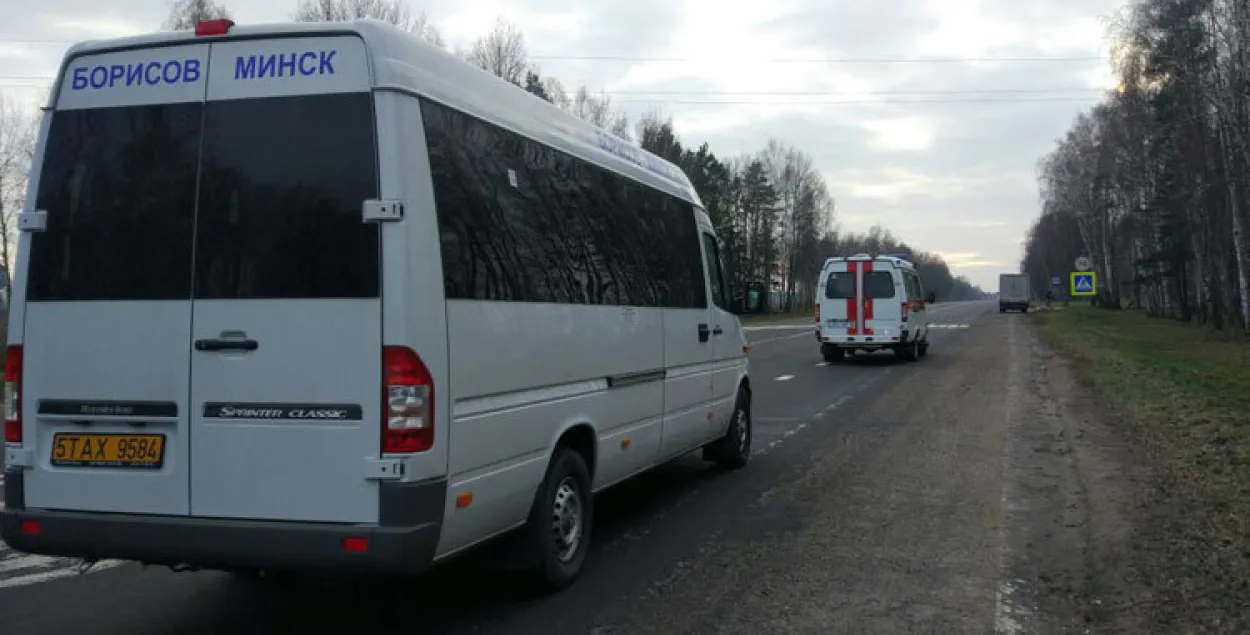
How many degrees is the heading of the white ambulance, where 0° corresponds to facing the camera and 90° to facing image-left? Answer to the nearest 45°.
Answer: approximately 180°
